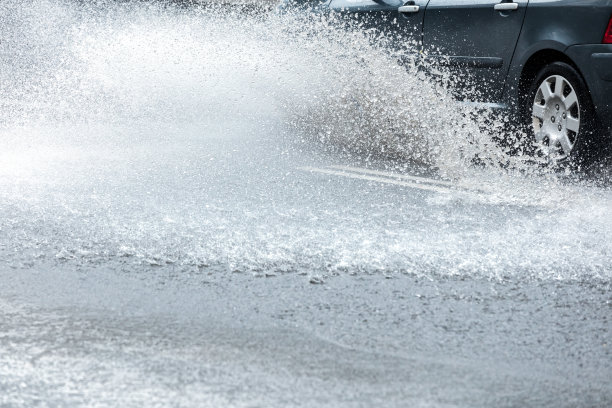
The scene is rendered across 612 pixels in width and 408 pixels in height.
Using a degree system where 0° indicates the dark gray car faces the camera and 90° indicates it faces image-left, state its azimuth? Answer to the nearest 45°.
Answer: approximately 135°
